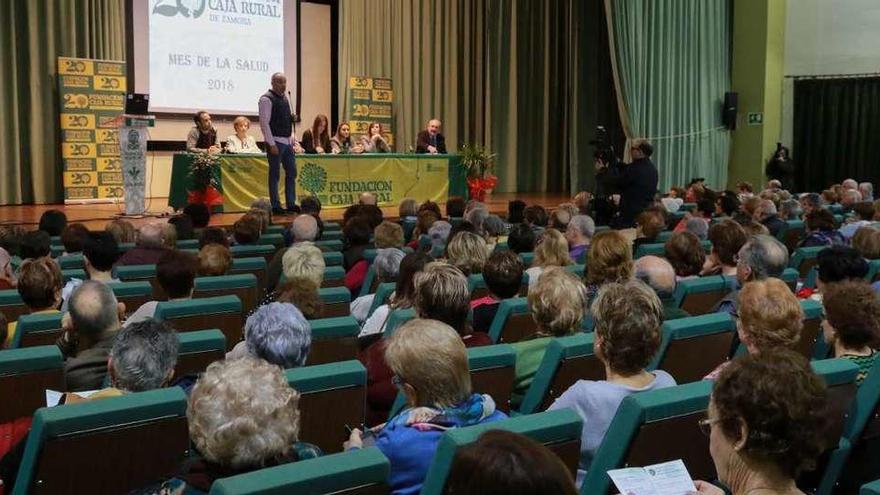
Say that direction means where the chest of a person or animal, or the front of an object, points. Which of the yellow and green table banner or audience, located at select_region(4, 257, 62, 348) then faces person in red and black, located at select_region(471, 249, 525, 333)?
the yellow and green table banner

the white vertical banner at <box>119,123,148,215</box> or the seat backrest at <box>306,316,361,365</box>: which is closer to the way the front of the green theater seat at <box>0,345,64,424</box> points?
the white vertical banner

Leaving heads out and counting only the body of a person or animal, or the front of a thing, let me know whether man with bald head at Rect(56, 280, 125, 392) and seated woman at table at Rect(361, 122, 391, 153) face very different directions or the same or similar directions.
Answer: very different directions

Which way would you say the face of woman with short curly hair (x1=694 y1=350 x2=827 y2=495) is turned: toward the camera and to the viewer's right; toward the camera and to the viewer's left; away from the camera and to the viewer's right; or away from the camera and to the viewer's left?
away from the camera and to the viewer's left

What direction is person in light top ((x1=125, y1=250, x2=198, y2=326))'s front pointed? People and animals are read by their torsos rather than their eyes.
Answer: away from the camera

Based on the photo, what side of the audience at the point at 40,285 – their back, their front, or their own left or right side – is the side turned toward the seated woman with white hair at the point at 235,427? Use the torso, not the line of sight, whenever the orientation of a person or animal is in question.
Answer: back

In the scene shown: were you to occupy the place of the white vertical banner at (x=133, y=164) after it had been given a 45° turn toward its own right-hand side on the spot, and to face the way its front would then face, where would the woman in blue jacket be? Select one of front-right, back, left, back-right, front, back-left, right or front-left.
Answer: front-left

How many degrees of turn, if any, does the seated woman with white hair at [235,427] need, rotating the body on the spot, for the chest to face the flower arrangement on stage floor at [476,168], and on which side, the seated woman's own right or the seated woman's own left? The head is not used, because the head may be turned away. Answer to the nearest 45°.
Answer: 0° — they already face it

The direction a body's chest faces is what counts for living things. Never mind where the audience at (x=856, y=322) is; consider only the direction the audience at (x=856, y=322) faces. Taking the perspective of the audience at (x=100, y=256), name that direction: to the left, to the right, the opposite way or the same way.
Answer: the same way

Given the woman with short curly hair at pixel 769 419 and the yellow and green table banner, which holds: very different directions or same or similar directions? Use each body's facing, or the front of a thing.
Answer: very different directions

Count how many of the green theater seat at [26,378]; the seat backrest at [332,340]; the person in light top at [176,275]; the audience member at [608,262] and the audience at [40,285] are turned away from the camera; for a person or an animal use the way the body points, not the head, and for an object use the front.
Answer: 5

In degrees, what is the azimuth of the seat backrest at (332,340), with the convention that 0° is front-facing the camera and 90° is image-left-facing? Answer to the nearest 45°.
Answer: approximately 180°

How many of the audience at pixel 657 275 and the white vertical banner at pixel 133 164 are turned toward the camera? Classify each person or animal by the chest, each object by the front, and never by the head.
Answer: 1

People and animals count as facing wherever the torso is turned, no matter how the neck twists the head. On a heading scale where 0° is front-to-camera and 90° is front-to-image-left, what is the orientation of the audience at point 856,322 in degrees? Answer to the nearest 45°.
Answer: approximately 135°

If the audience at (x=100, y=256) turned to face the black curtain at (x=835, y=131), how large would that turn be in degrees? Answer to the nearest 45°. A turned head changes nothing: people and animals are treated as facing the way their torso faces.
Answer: approximately 45° to their right

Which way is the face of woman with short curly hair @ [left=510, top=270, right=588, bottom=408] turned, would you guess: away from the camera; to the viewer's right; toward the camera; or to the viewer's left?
away from the camera

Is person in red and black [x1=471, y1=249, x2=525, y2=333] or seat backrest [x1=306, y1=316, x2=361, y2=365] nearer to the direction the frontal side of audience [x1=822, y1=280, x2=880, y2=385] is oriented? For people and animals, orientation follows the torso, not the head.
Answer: the person in red and black

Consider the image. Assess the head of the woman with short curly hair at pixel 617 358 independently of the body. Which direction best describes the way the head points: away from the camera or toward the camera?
away from the camera

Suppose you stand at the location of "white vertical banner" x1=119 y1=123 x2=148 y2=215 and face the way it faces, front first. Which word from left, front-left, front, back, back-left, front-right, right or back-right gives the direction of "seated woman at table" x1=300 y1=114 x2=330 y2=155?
back-left

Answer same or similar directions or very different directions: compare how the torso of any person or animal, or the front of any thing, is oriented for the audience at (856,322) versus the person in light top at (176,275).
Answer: same or similar directions

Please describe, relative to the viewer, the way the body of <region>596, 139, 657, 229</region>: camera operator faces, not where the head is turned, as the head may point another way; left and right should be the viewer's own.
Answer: facing to the left of the viewer

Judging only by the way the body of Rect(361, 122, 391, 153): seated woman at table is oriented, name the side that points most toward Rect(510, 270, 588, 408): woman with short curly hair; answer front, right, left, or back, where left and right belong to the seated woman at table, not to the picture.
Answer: front
